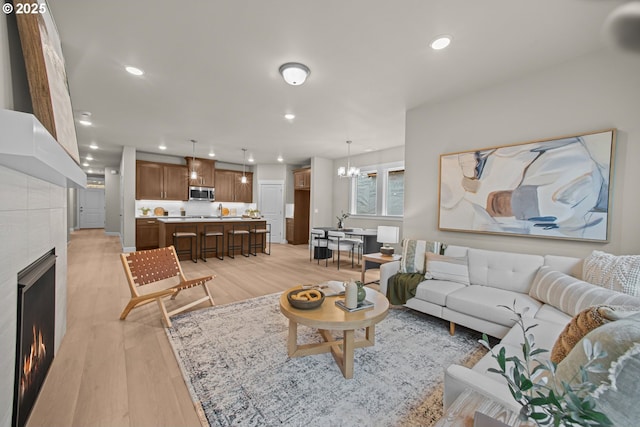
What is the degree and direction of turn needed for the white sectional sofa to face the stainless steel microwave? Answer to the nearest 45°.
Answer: approximately 45° to its right

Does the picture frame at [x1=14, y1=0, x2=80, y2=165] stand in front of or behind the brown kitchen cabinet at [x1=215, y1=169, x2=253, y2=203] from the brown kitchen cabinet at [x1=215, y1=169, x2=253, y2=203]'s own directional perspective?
in front

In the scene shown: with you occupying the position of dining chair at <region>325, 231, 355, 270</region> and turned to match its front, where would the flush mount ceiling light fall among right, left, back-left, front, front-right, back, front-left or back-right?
back-right

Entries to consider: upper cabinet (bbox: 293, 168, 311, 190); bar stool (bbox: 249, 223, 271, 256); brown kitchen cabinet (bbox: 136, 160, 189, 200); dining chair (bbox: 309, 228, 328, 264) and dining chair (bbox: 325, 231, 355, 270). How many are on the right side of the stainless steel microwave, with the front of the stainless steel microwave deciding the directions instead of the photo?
1

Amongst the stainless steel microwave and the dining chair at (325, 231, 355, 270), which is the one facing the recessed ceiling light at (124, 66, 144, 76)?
the stainless steel microwave

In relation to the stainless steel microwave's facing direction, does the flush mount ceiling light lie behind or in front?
in front

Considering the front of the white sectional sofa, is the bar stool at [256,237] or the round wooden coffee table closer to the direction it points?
the round wooden coffee table

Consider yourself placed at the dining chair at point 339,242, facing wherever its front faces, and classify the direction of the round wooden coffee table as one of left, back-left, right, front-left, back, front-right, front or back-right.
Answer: back-right

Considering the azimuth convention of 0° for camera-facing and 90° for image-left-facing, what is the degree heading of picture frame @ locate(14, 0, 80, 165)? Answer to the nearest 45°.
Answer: approximately 315°

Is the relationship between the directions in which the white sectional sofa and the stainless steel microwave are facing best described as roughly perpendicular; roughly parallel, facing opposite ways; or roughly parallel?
roughly perpendicular

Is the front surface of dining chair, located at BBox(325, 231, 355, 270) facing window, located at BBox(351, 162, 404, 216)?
yes

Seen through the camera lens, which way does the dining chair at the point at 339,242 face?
facing away from the viewer and to the right of the viewer

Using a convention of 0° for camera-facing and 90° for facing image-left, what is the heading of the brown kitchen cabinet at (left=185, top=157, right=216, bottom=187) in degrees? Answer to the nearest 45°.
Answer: approximately 0°

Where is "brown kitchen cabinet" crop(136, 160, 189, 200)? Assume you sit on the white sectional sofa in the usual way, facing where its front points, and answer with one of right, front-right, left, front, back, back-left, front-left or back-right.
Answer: front-right

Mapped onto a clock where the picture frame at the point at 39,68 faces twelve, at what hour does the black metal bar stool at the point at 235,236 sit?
The black metal bar stool is roughly at 9 o'clock from the picture frame.
